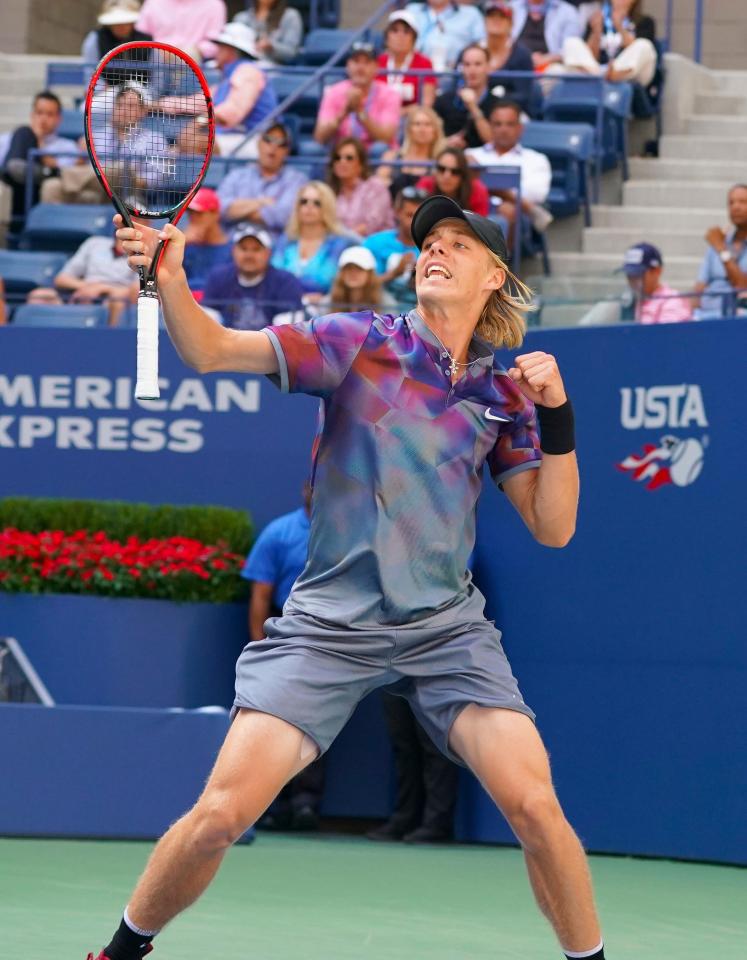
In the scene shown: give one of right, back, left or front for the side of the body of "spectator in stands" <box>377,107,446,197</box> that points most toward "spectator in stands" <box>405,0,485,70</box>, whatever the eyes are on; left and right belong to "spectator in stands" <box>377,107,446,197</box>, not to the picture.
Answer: back

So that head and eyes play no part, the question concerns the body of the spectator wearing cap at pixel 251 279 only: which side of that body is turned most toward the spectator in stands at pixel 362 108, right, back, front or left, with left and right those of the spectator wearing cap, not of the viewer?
back

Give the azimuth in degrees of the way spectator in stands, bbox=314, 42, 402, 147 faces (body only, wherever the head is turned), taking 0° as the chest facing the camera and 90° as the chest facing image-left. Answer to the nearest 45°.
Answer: approximately 0°

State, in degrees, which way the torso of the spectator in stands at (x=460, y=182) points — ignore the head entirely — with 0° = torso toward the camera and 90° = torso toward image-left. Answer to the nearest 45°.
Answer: approximately 45°

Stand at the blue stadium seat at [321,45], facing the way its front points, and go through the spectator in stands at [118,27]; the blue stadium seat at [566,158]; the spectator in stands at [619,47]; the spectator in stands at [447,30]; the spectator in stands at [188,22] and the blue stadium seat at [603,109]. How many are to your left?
4

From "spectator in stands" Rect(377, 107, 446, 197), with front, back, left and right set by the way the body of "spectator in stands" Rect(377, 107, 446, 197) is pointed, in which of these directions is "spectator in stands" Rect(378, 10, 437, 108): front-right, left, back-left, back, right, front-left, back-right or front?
back
